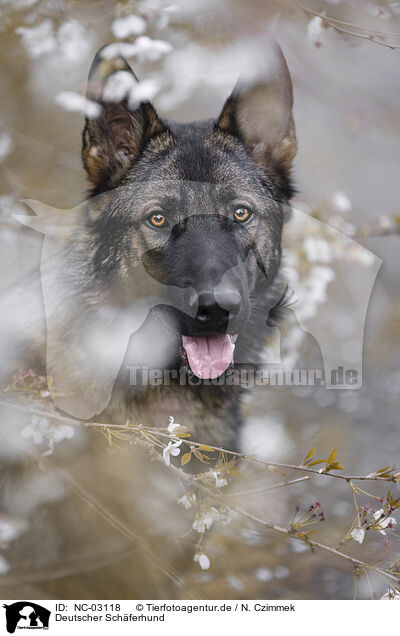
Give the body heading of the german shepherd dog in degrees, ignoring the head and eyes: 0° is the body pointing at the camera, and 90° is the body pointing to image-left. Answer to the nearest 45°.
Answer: approximately 0°
